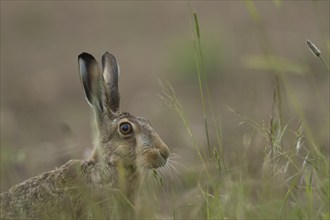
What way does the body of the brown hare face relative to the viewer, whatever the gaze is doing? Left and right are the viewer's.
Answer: facing to the right of the viewer
